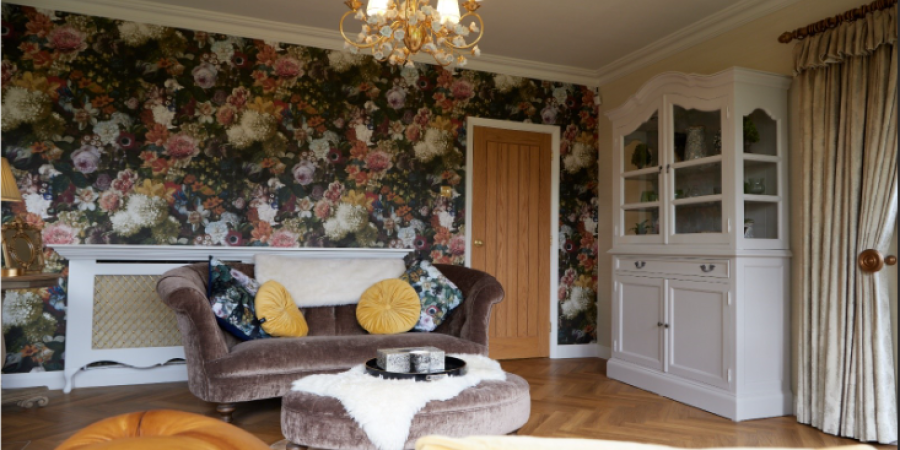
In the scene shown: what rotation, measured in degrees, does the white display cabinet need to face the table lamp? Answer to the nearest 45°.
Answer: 0° — it already faces it

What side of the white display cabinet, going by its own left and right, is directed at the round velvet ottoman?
front

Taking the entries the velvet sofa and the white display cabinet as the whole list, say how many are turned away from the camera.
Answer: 0

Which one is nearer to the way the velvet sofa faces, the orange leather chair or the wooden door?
the orange leather chair

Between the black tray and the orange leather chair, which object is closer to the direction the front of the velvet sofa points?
the black tray

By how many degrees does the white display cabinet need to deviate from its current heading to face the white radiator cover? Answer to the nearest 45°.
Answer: approximately 45° to its right

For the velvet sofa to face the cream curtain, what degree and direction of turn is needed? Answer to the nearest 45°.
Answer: approximately 45° to its left

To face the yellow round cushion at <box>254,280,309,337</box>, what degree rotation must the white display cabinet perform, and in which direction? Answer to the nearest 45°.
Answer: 0° — it already faces it

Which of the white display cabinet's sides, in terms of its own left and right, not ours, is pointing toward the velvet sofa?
front

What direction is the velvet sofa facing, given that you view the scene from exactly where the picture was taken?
facing the viewer and to the right of the viewer

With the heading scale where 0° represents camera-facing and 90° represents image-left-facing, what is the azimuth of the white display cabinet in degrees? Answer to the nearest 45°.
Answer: approximately 45°
